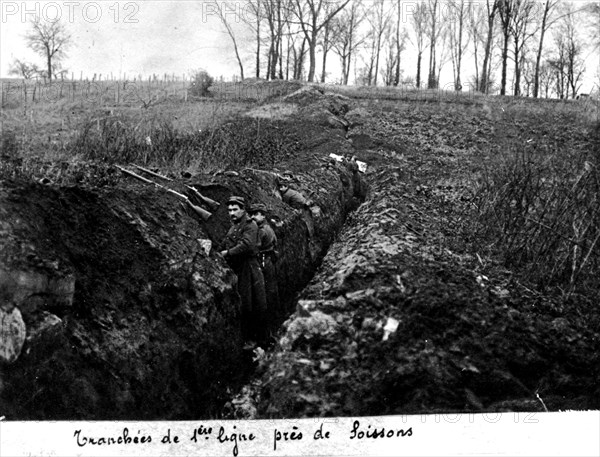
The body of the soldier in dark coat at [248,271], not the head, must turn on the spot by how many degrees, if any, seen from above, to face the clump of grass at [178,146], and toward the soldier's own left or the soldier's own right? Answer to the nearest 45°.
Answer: approximately 135° to the soldier's own right

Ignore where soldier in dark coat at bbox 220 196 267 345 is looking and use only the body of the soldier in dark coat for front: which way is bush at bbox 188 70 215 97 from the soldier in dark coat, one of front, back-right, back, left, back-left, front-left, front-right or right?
back-right

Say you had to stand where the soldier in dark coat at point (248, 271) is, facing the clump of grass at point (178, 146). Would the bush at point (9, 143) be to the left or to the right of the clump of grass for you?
left

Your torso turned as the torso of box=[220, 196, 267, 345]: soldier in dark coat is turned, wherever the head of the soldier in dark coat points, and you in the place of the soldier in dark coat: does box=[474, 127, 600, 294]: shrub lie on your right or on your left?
on your left

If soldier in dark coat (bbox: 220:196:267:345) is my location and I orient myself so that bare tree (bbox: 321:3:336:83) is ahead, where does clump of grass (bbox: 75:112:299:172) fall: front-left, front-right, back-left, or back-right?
front-left

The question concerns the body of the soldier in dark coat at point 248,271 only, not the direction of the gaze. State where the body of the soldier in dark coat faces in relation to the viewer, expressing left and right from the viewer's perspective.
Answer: facing the viewer and to the left of the viewer

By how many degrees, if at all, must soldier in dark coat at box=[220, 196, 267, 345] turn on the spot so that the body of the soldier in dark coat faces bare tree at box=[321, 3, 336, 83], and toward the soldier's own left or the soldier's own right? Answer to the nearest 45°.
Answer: approximately 135° to the soldier's own right
